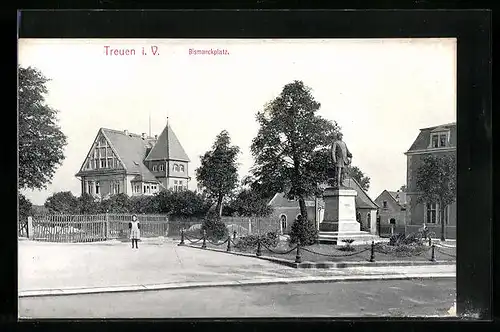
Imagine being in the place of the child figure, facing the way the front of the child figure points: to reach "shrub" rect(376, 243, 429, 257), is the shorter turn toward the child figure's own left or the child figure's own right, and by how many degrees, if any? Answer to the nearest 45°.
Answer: approximately 90° to the child figure's own left

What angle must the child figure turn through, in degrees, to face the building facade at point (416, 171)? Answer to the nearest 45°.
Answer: approximately 90° to its left

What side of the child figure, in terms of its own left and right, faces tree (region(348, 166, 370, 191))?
back

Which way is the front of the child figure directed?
toward the camera

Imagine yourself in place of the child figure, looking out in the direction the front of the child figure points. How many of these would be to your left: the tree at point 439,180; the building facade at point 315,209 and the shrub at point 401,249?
3

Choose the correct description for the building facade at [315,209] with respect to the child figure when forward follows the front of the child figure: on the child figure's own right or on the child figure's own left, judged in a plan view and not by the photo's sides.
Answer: on the child figure's own left
